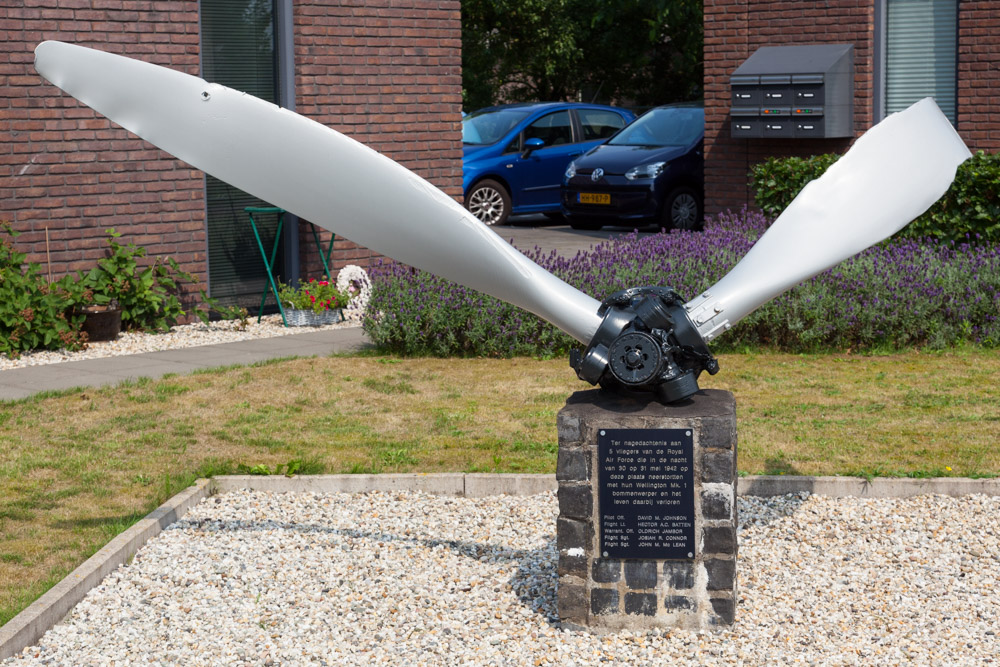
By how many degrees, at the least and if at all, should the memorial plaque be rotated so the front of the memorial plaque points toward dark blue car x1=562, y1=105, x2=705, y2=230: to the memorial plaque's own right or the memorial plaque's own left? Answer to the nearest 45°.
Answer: approximately 180°

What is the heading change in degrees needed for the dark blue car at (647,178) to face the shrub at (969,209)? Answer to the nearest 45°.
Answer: approximately 90° to its left

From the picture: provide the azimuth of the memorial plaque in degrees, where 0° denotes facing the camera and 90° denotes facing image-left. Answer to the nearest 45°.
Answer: approximately 0°

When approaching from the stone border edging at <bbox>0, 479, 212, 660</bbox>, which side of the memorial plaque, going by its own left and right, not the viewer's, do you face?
right

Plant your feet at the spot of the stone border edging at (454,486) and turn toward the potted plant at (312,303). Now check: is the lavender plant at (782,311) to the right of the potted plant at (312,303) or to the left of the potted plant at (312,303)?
right

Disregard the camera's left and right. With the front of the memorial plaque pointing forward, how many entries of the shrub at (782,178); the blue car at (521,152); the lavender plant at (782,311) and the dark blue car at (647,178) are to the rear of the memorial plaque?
4

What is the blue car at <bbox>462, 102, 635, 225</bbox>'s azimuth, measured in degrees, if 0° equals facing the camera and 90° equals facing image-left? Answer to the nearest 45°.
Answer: approximately 45°

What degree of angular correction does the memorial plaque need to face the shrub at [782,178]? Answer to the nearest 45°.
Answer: approximately 180°

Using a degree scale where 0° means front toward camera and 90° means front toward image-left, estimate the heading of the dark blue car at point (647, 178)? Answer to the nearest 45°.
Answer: approximately 45°

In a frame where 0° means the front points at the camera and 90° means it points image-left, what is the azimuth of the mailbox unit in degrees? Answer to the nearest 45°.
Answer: approximately 45°

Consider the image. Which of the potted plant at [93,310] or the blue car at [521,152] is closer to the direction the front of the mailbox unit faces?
the potted plant
